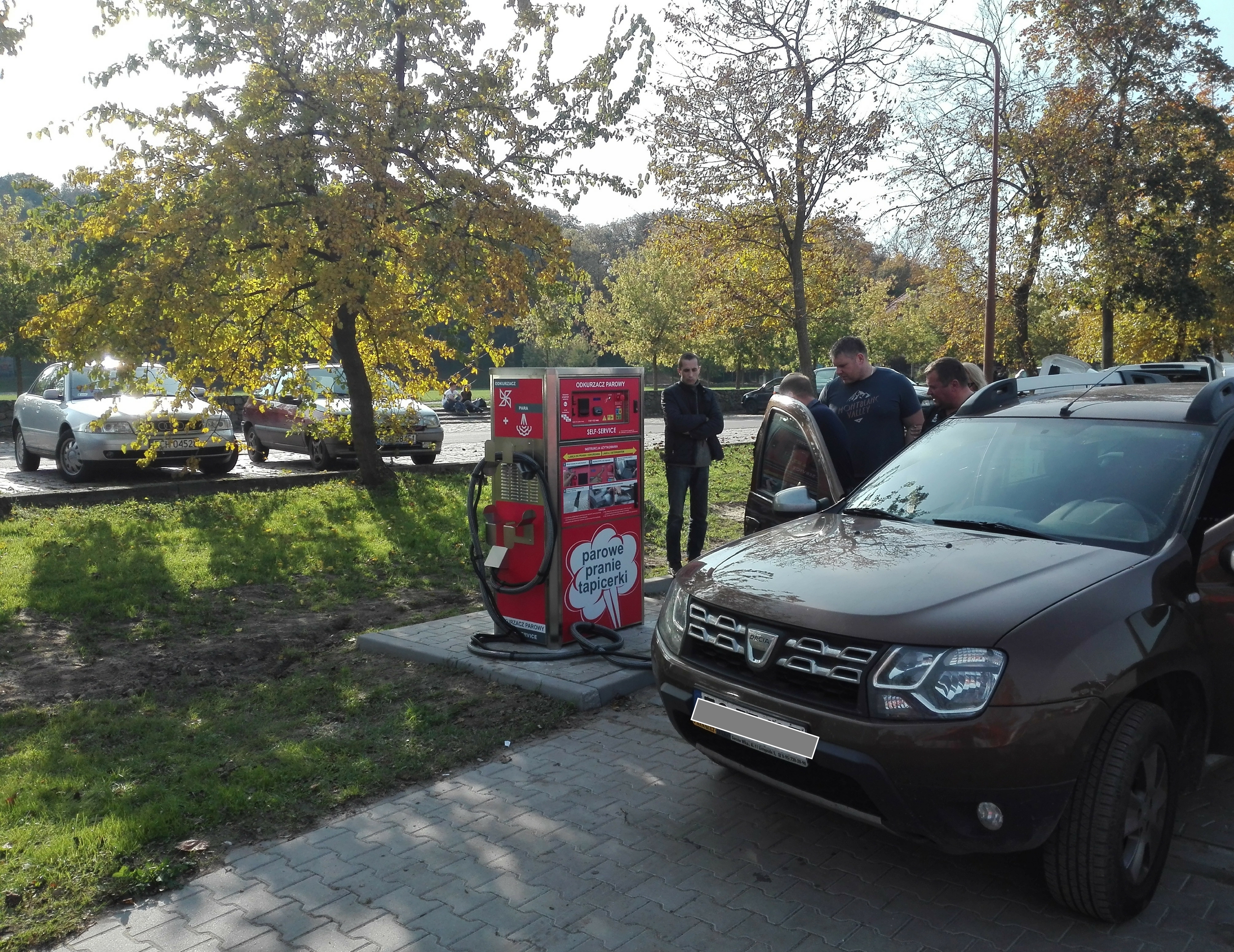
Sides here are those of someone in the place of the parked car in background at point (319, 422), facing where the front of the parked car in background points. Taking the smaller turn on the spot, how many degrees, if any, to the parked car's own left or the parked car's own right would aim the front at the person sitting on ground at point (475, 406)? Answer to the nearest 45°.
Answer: approximately 135° to the parked car's own left

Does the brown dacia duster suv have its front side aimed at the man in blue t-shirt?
no

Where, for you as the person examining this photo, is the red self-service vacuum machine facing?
facing the viewer and to the right of the viewer

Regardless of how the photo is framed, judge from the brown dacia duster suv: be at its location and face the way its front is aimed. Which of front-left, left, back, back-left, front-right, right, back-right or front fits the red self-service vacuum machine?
right

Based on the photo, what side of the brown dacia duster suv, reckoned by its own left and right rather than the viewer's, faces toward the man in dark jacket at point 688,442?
right

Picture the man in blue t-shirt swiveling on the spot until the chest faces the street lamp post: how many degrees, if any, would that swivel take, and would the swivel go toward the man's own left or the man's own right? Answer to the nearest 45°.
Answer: approximately 135° to the man's own right

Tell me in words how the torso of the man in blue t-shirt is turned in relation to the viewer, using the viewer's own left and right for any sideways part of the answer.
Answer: facing the viewer and to the left of the viewer

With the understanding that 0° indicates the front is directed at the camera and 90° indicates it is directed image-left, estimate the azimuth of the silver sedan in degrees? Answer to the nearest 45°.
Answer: approximately 315°

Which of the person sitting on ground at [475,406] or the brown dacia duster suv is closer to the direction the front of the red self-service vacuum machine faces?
the brown dacia duster suv

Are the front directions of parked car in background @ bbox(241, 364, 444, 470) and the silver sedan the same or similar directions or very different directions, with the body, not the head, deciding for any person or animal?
same or similar directions

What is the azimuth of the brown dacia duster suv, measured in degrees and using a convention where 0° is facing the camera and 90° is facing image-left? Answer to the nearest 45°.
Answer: approximately 45°

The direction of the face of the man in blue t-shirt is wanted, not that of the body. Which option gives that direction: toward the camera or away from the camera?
toward the camera

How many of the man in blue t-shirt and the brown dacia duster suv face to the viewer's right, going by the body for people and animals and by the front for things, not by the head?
0

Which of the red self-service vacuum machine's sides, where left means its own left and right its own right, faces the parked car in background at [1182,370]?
left

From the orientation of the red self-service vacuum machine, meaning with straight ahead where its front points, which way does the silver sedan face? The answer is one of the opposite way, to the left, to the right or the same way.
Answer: the same way

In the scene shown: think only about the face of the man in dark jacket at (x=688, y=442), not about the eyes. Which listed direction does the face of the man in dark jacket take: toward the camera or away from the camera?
toward the camera

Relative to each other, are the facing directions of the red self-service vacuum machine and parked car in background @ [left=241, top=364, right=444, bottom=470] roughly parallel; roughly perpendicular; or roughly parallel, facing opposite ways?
roughly parallel
